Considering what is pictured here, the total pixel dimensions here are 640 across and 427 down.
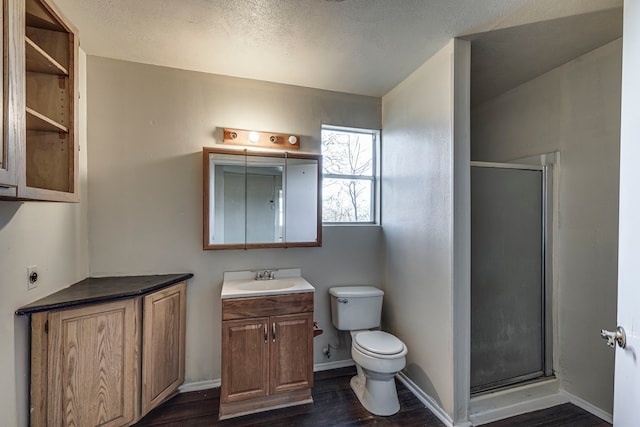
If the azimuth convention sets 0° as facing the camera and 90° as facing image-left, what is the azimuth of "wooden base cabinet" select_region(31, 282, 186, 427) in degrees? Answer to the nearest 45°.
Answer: approximately 315°

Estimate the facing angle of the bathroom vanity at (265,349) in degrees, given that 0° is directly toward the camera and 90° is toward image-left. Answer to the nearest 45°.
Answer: approximately 0°

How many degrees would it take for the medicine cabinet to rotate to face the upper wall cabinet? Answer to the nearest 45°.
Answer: approximately 45° to its right

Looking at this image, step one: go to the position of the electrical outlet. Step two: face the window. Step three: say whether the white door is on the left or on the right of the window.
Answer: right

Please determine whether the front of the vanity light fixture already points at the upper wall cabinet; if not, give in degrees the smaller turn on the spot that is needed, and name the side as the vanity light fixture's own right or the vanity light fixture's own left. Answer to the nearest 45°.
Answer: approximately 45° to the vanity light fixture's own right

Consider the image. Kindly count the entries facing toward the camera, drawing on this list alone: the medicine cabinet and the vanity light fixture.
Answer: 2

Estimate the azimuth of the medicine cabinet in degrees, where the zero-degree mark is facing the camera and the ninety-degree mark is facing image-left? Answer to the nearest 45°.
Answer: approximately 0°
